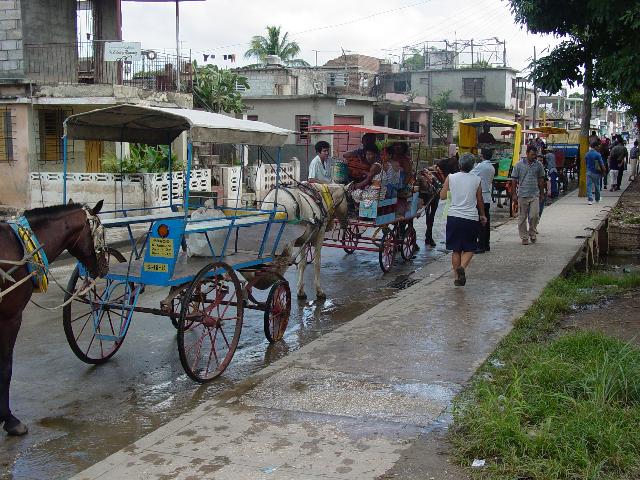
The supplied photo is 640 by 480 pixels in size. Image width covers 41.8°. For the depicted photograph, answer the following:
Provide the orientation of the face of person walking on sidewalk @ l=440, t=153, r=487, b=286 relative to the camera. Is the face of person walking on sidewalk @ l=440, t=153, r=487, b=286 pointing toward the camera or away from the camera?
away from the camera

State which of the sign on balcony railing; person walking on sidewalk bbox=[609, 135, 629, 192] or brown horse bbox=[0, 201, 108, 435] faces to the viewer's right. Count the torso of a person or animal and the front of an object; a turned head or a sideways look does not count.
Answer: the brown horse

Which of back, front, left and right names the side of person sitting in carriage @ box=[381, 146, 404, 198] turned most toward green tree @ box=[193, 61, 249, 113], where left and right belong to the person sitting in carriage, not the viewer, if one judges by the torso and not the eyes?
right

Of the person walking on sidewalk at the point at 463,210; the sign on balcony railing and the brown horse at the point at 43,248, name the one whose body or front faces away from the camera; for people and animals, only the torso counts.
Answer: the person walking on sidewalk

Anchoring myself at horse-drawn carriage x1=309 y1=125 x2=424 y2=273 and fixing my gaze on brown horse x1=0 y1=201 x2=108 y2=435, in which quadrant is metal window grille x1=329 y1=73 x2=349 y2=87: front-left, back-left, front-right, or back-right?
back-right

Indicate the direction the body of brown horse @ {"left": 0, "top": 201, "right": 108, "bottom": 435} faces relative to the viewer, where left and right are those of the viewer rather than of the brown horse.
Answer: facing to the right of the viewer

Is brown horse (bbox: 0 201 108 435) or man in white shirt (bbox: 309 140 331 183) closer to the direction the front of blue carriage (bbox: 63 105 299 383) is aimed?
the man in white shirt

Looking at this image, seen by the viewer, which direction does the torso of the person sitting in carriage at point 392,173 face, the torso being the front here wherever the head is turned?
to the viewer's left

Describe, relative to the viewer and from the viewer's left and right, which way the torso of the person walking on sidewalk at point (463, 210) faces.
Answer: facing away from the viewer

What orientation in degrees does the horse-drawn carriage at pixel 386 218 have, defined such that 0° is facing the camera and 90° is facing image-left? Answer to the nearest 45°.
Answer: approximately 225°
